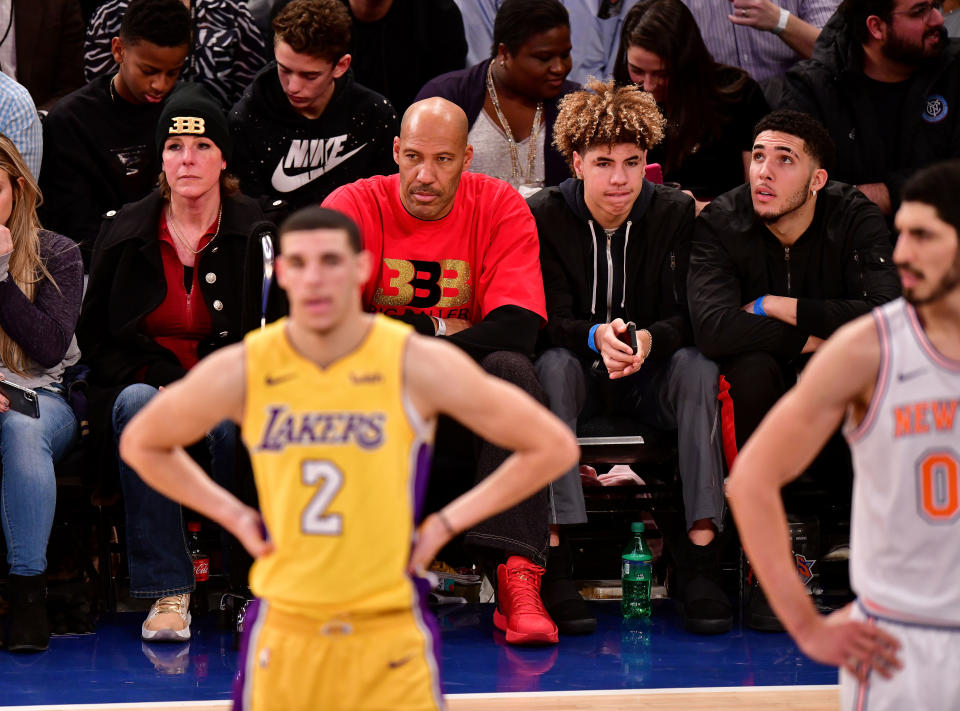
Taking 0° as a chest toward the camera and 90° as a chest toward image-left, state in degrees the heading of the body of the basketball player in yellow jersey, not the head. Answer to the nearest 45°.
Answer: approximately 0°

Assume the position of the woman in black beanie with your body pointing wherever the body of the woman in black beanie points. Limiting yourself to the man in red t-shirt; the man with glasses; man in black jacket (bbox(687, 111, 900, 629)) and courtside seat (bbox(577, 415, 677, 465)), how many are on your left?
4

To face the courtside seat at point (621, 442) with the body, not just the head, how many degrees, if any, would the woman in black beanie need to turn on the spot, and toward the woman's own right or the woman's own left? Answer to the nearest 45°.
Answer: approximately 90° to the woman's own left

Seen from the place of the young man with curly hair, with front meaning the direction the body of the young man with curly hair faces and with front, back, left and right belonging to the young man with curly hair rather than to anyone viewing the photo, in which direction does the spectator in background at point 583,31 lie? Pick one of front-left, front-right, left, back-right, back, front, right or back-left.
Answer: back

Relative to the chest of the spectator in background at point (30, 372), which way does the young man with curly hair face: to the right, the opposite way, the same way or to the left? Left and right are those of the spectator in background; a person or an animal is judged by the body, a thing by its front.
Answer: the same way

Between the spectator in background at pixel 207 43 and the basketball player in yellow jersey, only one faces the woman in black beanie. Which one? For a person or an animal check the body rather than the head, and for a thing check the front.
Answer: the spectator in background

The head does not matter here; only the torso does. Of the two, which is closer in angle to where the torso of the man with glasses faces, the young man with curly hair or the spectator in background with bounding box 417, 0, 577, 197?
the young man with curly hair

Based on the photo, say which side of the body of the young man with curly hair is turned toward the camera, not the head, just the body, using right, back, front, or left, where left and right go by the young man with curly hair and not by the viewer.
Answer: front

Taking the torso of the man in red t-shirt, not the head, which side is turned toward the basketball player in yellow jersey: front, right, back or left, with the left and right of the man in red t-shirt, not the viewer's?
front

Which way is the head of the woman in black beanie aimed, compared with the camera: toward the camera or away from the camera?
toward the camera

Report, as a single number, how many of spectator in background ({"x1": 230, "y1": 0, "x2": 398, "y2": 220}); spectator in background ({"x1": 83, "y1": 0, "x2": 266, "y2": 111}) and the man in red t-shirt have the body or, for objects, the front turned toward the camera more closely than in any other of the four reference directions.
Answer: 3

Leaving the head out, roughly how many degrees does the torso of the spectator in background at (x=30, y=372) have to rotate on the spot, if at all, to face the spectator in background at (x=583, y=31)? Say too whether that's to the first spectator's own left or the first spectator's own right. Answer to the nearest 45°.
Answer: approximately 180°

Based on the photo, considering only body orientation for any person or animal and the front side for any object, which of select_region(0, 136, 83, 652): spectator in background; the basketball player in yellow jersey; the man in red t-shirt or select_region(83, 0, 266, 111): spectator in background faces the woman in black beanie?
select_region(83, 0, 266, 111): spectator in background

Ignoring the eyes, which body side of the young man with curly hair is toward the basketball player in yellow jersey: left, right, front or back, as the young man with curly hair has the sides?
front
